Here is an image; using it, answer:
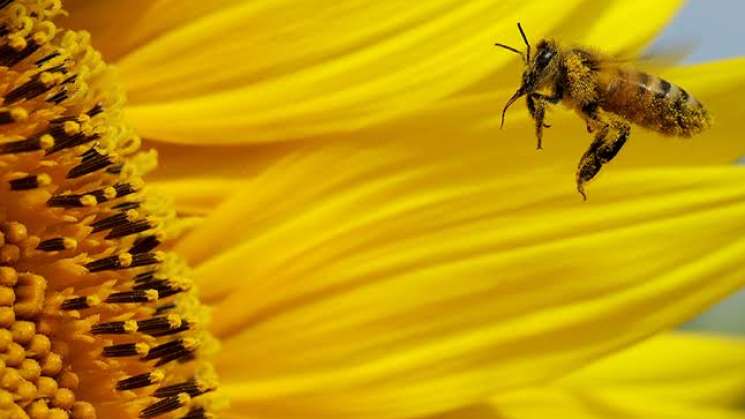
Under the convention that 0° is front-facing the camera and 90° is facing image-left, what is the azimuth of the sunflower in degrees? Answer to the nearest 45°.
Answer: approximately 0°

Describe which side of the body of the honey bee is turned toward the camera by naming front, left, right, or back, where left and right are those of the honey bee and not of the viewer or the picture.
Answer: left

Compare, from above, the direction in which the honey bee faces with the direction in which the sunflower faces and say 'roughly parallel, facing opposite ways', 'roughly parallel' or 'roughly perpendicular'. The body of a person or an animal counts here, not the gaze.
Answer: roughly perpendicular
